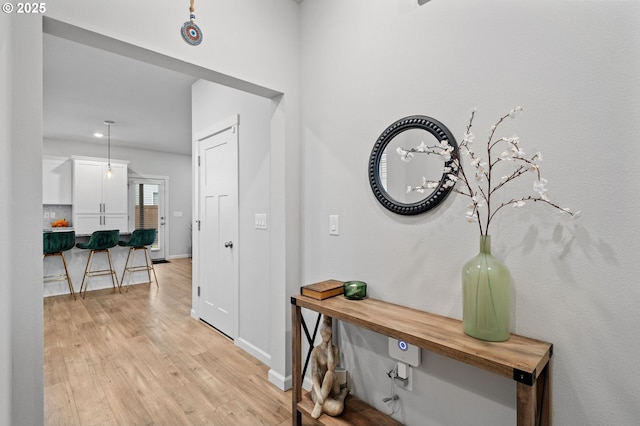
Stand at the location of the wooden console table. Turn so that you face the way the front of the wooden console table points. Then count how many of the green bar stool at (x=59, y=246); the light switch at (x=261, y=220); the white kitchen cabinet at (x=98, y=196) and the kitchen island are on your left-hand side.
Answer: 0

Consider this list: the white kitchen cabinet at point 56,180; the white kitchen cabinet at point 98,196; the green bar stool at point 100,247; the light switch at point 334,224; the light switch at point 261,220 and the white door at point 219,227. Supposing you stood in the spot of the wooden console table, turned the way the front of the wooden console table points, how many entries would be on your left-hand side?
0

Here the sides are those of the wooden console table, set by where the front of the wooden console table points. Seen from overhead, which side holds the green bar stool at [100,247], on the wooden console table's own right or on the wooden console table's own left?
on the wooden console table's own right

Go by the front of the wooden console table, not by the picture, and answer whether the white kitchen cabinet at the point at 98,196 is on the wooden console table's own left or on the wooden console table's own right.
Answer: on the wooden console table's own right

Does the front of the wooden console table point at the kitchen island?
no

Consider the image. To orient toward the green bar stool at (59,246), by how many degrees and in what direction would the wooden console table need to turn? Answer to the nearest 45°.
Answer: approximately 45° to its right

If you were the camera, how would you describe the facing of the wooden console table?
facing the viewer and to the left of the viewer

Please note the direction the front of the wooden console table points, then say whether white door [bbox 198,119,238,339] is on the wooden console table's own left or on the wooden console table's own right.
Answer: on the wooden console table's own right

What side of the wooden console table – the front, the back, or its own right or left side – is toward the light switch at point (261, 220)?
right

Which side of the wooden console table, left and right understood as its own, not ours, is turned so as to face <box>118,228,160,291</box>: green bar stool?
right
